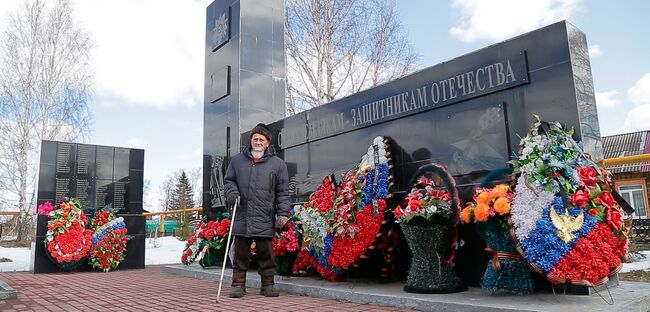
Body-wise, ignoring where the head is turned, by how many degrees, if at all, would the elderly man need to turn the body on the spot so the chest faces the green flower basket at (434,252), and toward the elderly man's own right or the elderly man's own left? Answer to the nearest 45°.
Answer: approximately 45° to the elderly man's own left

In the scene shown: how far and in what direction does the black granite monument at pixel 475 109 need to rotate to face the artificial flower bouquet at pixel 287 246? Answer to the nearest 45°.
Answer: approximately 90° to its right

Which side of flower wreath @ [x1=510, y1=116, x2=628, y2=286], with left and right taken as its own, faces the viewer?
front

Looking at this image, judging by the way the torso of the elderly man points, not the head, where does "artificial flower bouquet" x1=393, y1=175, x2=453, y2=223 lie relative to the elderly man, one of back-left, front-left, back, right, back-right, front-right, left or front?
front-left

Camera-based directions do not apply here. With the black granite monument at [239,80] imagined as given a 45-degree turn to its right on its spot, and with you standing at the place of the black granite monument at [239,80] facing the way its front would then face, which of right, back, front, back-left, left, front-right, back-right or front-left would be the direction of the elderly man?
left

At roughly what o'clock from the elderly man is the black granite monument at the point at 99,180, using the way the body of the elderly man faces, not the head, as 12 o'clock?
The black granite monument is roughly at 5 o'clock from the elderly man.

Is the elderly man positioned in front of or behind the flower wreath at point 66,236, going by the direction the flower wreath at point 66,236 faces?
in front

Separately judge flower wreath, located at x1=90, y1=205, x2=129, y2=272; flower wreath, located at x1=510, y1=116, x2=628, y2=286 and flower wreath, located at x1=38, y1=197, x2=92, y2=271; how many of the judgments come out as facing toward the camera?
3

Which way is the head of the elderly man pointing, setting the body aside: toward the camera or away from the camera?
toward the camera

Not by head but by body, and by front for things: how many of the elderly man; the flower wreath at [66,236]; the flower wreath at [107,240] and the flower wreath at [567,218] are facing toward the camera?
4

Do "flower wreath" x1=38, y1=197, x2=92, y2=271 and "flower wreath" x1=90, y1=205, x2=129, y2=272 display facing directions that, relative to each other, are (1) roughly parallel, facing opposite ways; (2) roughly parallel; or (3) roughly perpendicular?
roughly parallel

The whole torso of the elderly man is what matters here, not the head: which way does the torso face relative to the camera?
toward the camera

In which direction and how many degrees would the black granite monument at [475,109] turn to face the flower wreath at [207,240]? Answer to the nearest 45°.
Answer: approximately 90° to its right

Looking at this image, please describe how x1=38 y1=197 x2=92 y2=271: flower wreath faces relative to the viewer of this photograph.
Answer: facing the viewer

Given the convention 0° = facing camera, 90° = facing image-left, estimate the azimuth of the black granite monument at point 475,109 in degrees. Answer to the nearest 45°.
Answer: approximately 45°
